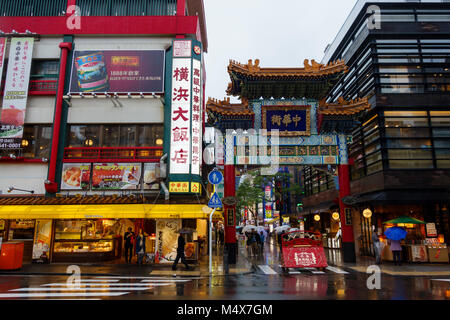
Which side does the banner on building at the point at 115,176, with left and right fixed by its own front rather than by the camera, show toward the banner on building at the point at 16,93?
right

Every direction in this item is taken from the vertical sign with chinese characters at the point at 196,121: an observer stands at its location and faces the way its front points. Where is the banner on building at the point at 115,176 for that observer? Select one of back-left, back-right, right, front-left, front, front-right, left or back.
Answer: back-right
